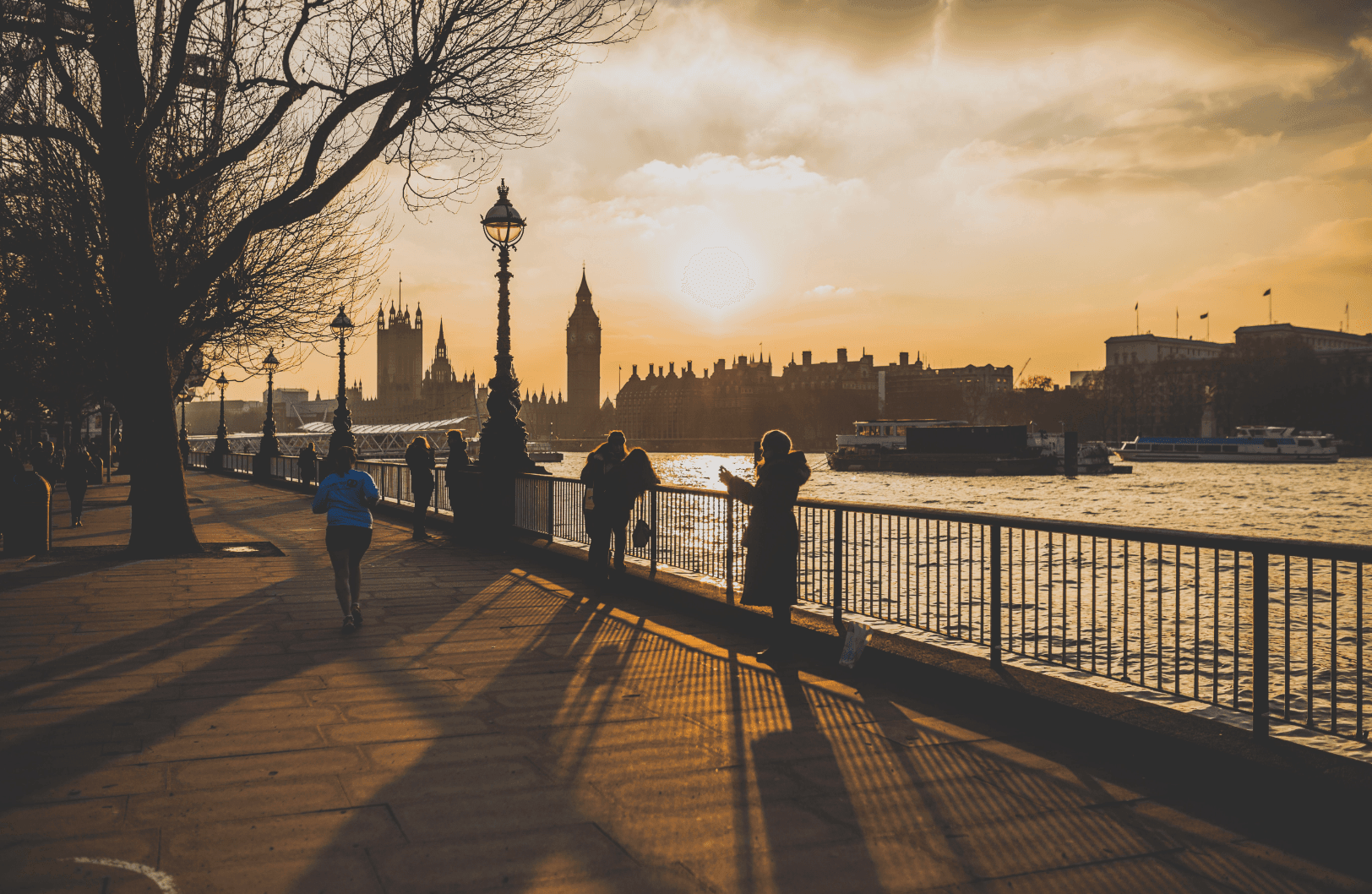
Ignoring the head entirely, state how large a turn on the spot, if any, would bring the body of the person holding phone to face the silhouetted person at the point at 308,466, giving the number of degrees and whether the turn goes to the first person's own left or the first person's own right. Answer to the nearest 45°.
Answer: approximately 45° to the first person's own right

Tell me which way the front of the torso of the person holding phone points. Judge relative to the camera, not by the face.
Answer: to the viewer's left

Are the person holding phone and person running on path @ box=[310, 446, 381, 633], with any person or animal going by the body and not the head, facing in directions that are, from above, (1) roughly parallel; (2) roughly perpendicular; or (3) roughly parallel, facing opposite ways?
roughly perpendicular

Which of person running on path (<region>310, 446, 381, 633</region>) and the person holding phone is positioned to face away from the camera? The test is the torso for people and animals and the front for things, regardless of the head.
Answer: the person running on path

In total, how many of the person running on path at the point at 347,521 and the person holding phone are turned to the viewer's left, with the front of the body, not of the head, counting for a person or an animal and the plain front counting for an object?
1

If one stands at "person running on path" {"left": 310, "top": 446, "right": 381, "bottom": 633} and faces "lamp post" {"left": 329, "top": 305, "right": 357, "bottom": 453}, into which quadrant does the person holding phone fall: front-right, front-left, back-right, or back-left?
back-right

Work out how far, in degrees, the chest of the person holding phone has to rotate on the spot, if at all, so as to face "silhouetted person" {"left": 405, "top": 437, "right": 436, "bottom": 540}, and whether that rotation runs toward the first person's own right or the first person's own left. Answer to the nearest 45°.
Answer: approximately 45° to the first person's own right

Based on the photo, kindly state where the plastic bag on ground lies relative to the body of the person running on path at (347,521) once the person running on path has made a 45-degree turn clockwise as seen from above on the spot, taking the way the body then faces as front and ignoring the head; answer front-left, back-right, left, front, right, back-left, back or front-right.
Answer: right

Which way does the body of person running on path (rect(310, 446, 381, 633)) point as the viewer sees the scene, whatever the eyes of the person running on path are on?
away from the camera

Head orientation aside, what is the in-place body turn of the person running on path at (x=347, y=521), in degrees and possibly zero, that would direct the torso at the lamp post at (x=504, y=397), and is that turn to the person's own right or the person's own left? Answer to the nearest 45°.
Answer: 0° — they already face it

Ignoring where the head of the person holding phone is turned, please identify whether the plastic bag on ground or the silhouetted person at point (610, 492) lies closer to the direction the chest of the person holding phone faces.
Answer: the silhouetted person
